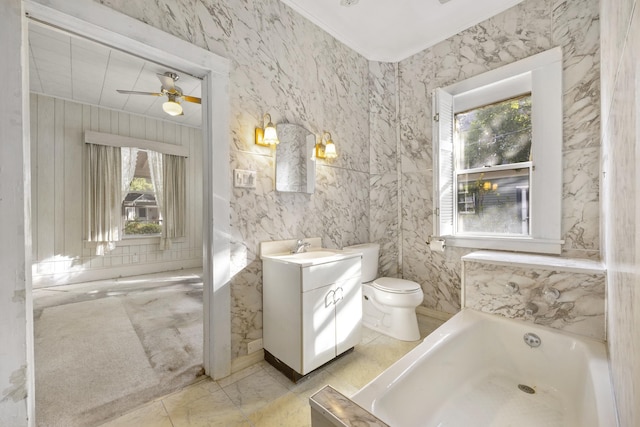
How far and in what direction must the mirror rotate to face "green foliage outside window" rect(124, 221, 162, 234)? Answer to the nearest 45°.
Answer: approximately 180°

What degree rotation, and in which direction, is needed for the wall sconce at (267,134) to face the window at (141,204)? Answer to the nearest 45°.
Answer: approximately 180°

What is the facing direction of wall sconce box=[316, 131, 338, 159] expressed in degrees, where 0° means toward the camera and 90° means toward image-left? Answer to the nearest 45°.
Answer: approximately 315°

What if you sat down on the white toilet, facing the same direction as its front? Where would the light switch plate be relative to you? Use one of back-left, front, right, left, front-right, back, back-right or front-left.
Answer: right

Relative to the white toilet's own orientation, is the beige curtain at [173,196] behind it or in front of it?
behind

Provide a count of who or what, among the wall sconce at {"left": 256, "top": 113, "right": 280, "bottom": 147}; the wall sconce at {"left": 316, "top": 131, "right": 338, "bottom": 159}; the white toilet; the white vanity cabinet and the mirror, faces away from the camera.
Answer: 0

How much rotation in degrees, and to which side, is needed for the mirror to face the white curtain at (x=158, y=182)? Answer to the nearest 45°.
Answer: approximately 180°

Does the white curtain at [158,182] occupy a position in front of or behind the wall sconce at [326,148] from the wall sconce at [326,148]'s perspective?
behind

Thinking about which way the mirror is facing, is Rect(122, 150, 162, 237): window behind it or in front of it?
behind

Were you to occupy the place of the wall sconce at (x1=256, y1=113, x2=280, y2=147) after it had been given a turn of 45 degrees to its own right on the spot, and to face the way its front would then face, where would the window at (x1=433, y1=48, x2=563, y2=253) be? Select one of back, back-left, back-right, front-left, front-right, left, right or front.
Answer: left

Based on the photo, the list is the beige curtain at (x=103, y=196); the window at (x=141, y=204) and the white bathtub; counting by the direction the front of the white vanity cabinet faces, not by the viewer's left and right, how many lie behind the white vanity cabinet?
2

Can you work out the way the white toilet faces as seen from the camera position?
facing the viewer and to the right of the viewer

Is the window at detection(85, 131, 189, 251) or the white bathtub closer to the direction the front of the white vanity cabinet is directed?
the white bathtub

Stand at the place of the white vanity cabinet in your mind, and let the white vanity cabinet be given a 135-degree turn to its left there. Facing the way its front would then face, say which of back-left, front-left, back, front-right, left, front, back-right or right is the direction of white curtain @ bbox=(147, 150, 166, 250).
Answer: front-left
